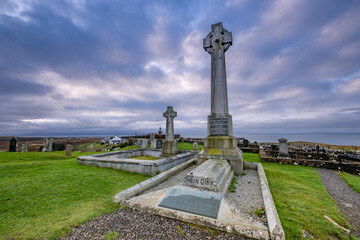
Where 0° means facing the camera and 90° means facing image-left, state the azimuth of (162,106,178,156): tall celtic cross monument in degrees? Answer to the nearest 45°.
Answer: approximately 45°

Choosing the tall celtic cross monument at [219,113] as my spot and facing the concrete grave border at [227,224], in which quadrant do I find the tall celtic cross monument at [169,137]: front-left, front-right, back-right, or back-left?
back-right

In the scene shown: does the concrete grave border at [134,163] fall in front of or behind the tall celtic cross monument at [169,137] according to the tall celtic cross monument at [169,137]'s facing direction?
in front

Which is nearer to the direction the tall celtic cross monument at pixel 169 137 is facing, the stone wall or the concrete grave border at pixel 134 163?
the concrete grave border

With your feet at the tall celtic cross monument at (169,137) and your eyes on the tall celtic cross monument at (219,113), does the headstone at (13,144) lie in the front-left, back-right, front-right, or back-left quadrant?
back-right

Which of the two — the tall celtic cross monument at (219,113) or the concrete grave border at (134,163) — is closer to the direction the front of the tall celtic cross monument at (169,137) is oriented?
the concrete grave border

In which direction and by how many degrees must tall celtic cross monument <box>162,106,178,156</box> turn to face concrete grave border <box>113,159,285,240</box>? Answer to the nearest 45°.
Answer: approximately 45° to its left

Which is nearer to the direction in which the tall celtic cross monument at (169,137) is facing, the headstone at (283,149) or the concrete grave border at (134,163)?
the concrete grave border

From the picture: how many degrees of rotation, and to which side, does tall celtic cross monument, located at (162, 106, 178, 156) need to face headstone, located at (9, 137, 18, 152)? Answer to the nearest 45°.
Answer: approximately 45° to its right
